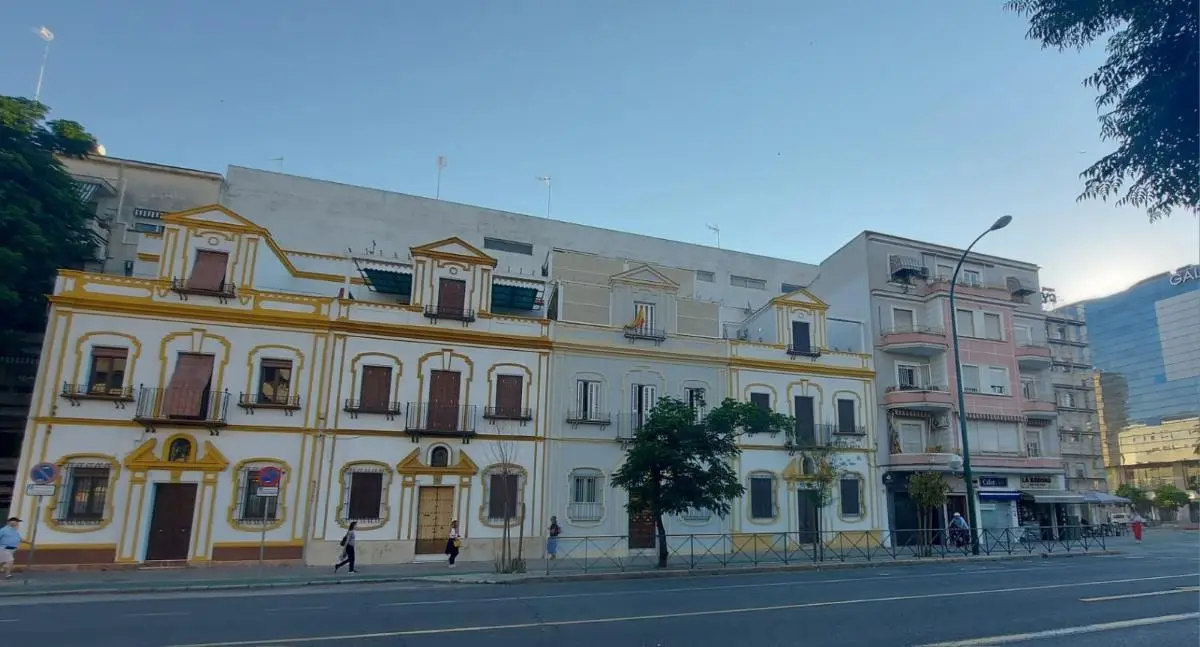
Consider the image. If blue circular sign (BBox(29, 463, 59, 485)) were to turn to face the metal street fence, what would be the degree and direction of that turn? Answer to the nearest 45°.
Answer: approximately 90° to its left

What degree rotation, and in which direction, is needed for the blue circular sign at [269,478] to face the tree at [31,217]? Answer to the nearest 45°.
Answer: approximately 135° to its right

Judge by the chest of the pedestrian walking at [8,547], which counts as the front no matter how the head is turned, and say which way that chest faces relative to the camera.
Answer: to the viewer's right

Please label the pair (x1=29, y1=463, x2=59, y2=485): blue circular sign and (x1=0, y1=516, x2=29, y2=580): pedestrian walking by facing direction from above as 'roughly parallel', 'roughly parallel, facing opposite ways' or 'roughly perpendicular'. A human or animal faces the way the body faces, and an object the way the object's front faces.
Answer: roughly perpendicular
